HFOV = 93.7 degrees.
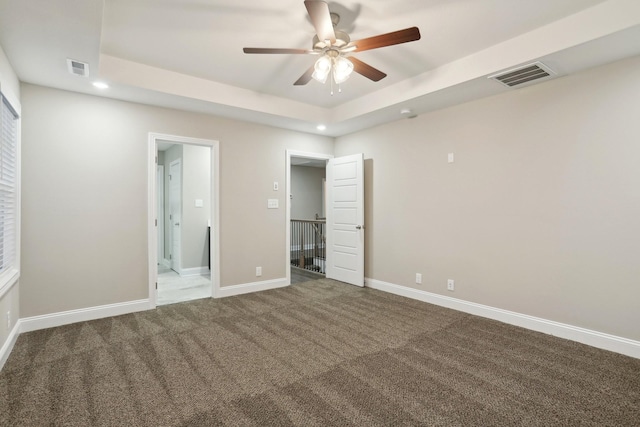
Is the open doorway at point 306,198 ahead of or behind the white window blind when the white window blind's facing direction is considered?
ahead

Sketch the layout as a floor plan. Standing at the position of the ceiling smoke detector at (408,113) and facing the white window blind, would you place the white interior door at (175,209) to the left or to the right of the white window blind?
right

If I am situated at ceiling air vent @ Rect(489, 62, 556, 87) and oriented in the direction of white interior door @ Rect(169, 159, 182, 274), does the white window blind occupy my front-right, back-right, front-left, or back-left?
front-left

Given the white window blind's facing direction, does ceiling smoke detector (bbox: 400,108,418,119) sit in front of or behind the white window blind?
in front

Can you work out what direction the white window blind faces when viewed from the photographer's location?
facing to the right of the viewer

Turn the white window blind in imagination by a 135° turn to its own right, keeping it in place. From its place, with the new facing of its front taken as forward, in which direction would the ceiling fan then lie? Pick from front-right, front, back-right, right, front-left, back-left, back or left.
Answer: left

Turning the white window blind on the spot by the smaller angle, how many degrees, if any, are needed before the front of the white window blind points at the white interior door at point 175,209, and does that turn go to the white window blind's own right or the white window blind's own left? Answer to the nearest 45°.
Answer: approximately 45° to the white window blind's own left

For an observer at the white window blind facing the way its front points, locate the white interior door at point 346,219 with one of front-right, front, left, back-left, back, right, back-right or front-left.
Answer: front

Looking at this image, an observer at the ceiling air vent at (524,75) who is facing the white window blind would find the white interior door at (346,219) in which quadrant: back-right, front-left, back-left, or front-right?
front-right
